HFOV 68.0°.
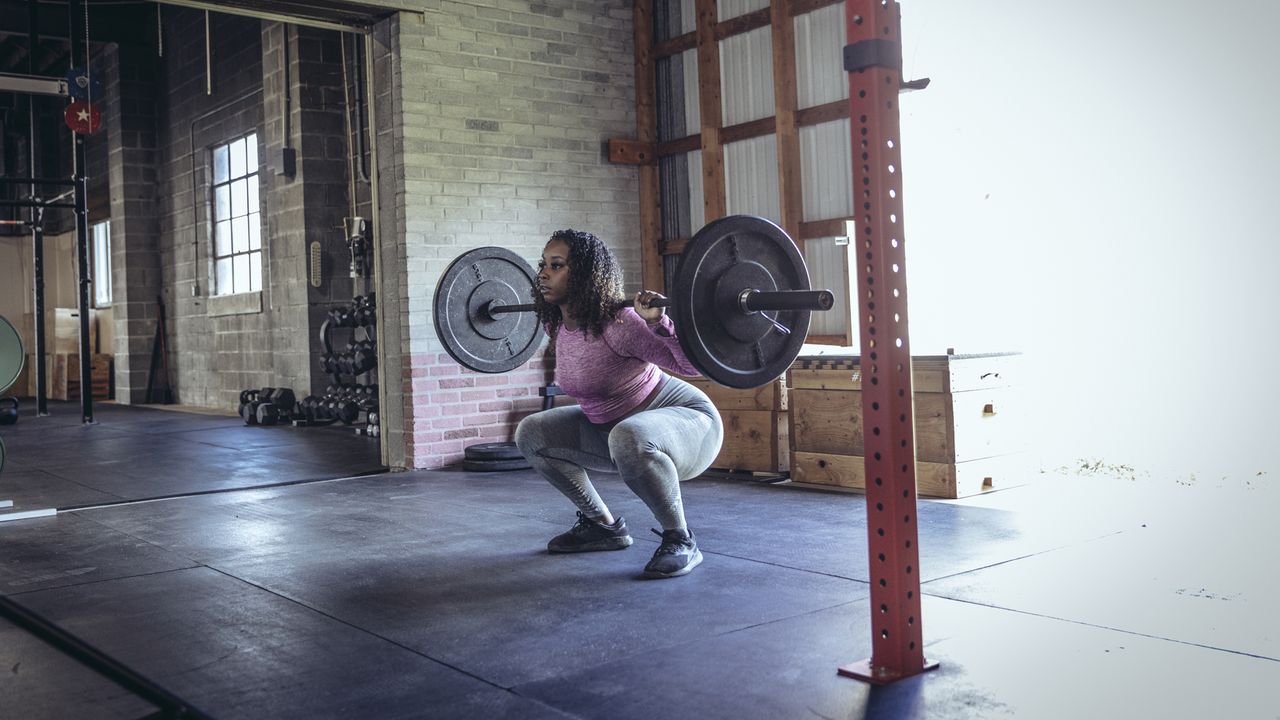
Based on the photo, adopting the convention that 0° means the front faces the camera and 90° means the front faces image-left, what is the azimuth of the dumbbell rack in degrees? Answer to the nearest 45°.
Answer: approximately 45°

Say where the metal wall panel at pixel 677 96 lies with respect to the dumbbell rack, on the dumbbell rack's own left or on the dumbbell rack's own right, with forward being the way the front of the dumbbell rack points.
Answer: on the dumbbell rack's own left

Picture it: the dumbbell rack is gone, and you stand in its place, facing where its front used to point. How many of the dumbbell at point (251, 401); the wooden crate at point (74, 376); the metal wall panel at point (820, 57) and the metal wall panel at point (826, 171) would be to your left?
2

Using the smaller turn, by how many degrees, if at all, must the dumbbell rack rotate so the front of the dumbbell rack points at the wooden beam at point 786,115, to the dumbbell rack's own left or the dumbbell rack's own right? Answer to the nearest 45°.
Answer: approximately 90° to the dumbbell rack's own left

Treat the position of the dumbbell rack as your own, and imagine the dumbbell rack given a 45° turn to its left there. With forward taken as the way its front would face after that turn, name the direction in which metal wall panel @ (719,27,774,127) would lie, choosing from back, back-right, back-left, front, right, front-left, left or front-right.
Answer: front-left

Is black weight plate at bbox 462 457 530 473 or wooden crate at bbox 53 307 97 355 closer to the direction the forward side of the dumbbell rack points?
the black weight plate

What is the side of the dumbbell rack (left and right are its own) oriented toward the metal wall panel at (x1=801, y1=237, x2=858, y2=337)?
left

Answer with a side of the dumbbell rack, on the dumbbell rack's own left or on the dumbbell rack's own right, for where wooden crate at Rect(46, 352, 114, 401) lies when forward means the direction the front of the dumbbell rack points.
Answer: on the dumbbell rack's own right

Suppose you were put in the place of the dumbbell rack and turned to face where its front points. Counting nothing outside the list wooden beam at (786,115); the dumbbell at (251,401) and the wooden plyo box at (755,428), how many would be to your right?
1

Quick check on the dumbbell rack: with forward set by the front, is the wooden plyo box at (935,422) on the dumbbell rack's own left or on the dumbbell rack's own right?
on the dumbbell rack's own left

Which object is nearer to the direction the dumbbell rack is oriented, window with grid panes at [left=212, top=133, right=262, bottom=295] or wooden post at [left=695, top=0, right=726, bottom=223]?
the wooden post

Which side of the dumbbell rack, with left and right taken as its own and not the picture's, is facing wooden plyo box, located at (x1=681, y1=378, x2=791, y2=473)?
left

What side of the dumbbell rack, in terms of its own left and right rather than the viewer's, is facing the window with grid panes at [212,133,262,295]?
right

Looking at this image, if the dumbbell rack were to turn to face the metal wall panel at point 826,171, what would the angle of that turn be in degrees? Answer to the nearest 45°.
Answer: approximately 90° to its left

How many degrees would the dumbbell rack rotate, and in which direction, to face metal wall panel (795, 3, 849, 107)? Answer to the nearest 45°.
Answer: approximately 90° to its left

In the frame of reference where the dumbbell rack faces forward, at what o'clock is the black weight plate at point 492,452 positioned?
The black weight plate is roughly at 10 o'clock from the dumbbell rack.

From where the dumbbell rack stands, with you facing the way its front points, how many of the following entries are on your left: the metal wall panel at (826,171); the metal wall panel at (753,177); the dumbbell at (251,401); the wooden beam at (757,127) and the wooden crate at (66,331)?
3
